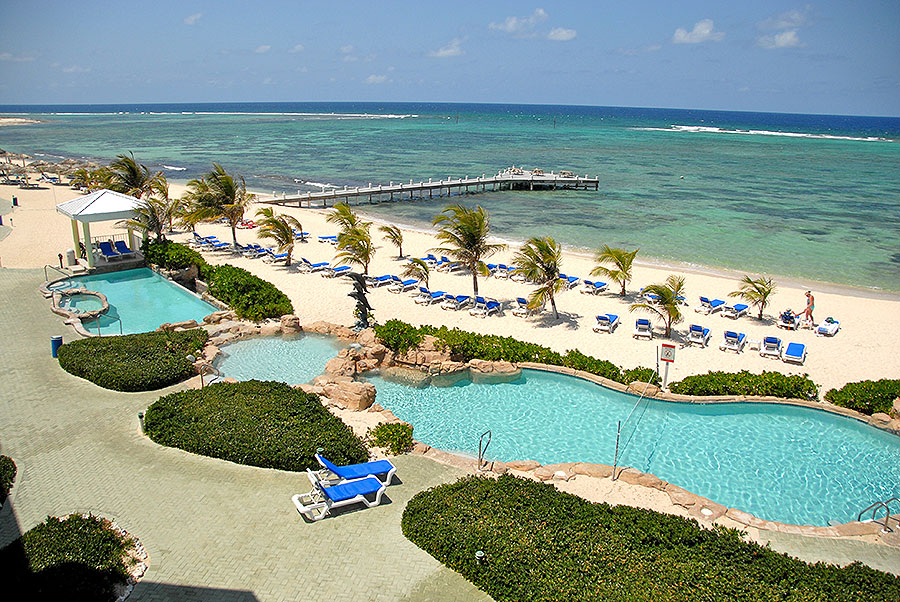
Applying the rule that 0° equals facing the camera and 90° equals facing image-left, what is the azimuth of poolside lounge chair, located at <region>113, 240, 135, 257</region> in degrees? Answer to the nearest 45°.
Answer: approximately 315°

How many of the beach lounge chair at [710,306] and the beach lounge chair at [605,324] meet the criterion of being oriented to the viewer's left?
0

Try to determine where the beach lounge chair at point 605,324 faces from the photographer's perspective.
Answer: facing away from the viewer and to the right of the viewer

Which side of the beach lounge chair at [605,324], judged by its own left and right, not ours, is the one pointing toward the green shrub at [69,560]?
back

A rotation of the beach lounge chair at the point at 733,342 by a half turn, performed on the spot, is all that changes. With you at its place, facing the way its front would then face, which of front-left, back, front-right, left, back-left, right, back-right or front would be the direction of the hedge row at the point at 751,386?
front-left

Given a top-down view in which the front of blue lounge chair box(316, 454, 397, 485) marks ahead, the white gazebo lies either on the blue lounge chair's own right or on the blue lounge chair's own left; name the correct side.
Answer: on the blue lounge chair's own left

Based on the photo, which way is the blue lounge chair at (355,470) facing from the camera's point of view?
to the viewer's right

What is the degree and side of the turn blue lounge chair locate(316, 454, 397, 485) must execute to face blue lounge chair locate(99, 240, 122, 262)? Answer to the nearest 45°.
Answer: approximately 135° to its left

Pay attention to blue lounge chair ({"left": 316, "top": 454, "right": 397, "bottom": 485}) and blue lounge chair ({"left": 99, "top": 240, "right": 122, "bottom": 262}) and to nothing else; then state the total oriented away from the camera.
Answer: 0

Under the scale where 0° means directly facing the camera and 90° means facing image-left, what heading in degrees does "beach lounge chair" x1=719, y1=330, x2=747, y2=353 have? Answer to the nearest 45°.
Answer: approximately 225°
